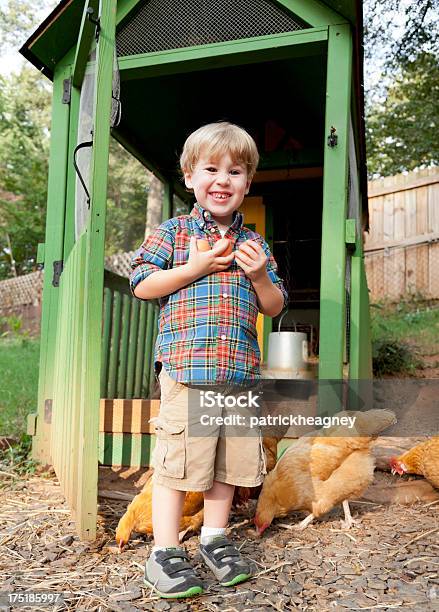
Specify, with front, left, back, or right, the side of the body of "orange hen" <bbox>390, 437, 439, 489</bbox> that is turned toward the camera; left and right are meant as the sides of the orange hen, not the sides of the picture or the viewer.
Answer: left

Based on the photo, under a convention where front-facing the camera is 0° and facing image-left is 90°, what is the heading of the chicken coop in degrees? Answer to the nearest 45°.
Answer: approximately 0°

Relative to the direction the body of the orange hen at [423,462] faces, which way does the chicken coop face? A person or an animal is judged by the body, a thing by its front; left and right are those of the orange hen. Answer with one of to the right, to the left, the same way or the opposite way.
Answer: to the left

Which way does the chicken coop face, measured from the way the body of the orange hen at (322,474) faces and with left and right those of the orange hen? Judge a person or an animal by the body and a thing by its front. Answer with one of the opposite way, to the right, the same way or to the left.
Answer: to the left

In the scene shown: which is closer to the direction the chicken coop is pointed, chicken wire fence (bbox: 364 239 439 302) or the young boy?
the young boy

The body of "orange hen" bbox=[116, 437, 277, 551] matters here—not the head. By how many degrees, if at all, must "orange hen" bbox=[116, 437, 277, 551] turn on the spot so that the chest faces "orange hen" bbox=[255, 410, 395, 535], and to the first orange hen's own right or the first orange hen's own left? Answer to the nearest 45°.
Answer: approximately 180°

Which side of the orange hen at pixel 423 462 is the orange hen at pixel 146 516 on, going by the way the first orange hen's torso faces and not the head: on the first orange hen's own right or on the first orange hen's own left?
on the first orange hen's own left

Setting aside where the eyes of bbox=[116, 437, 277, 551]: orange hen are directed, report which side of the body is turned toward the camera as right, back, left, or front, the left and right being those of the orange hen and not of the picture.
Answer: left

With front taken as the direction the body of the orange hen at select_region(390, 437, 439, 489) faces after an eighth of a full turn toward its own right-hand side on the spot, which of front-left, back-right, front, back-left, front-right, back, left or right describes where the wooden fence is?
front-right

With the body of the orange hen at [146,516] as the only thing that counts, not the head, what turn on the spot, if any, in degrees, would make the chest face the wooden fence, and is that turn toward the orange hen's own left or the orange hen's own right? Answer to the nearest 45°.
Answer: approximately 135° to the orange hen's own right

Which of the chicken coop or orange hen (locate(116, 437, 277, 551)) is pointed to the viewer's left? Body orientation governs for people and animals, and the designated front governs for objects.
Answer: the orange hen

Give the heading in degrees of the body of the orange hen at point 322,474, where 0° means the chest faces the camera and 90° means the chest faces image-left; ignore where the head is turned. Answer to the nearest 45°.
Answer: approximately 90°
